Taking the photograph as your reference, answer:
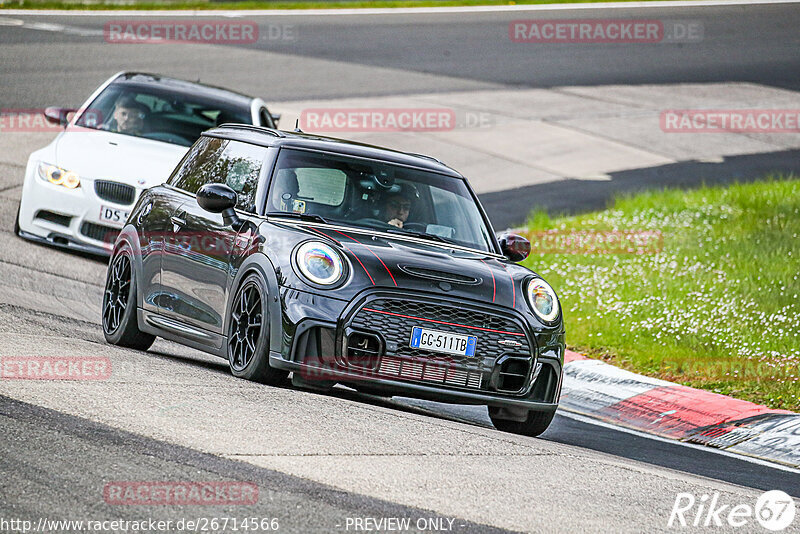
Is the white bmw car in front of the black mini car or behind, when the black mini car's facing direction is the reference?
behind

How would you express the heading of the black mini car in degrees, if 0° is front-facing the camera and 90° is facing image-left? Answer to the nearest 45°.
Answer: approximately 315°

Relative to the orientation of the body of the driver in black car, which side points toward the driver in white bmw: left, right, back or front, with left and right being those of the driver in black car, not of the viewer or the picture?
back

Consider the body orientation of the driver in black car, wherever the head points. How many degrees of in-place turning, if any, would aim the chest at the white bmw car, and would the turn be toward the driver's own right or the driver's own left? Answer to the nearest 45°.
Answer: approximately 180°

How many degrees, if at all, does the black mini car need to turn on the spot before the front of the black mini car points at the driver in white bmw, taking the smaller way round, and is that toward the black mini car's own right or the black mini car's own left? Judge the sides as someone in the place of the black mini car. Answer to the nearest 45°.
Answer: approximately 135° to the black mini car's own left

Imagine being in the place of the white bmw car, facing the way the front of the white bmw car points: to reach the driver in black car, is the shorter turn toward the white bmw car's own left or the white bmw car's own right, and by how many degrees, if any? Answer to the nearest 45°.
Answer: approximately 45° to the white bmw car's own left
